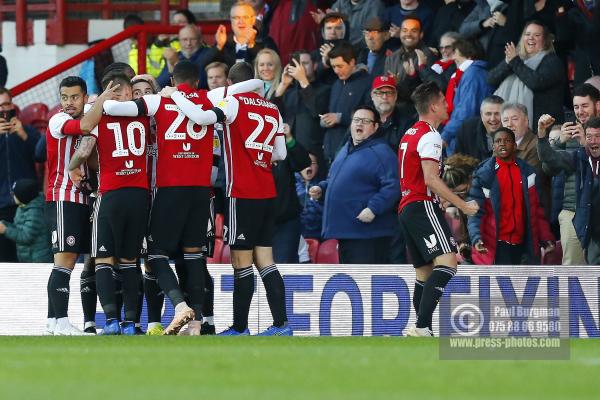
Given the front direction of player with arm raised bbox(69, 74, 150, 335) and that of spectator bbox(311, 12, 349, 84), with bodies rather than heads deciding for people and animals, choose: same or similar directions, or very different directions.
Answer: very different directions

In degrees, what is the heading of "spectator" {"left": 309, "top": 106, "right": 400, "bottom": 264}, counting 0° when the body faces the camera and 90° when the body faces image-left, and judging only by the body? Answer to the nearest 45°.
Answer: approximately 45°

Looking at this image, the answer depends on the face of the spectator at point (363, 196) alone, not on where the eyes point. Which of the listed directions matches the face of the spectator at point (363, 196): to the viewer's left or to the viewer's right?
to the viewer's left

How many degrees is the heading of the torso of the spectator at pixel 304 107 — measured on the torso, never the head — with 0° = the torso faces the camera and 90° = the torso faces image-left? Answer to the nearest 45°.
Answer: approximately 45°

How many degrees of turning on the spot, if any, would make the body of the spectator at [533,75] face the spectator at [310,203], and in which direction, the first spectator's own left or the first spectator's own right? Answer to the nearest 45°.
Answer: approximately 45° to the first spectator's own right
